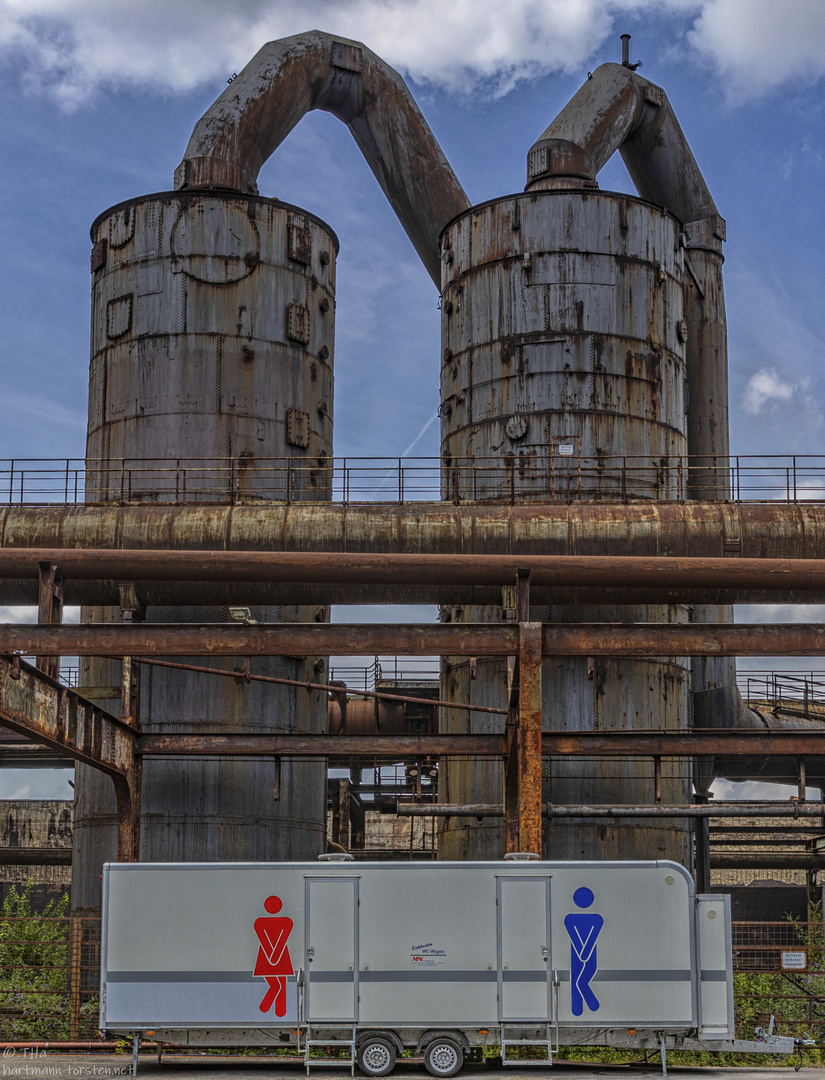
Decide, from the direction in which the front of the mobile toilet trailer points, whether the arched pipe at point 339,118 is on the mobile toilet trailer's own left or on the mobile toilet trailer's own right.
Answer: on the mobile toilet trailer's own left

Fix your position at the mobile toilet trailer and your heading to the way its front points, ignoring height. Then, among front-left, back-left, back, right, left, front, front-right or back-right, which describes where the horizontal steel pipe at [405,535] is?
left

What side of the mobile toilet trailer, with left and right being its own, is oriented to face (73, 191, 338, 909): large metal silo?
left

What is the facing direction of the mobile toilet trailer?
to the viewer's right

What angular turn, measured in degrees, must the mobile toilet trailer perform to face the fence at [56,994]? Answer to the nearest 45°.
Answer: approximately 135° to its left

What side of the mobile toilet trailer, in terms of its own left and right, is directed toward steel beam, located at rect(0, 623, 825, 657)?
left

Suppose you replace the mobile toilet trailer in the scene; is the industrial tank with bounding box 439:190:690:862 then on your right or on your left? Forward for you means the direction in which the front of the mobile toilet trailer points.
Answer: on your left
